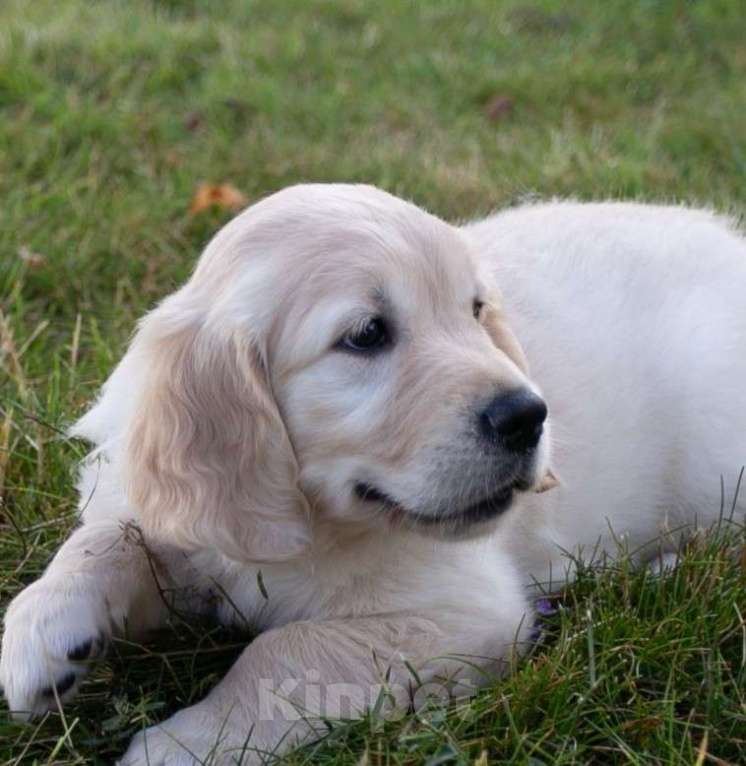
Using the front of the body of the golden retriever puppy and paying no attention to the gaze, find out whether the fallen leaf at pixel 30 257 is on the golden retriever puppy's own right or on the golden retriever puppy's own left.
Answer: on the golden retriever puppy's own right

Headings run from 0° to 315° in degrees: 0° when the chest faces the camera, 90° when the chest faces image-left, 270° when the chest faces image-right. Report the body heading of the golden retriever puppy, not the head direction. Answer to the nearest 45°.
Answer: approximately 45°

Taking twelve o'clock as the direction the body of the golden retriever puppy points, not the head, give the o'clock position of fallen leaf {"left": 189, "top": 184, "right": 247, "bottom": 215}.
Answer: The fallen leaf is roughly at 4 o'clock from the golden retriever puppy.

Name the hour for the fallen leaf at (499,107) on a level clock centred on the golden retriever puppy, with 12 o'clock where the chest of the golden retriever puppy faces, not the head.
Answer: The fallen leaf is roughly at 5 o'clock from the golden retriever puppy.
